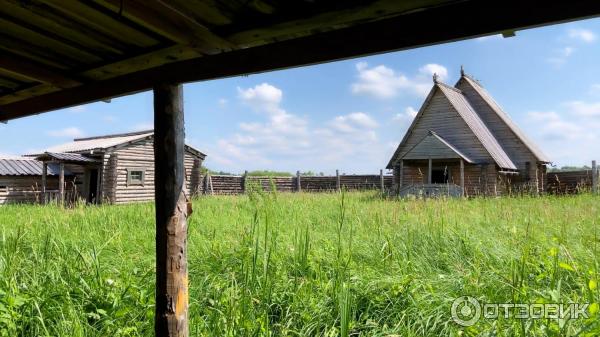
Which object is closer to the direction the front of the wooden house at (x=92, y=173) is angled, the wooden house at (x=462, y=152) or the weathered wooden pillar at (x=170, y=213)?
the weathered wooden pillar

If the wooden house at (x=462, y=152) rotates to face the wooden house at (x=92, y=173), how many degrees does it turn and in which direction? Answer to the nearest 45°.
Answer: approximately 45° to its right

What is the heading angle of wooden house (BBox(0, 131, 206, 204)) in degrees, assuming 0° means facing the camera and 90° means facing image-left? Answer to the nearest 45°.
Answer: approximately 45°

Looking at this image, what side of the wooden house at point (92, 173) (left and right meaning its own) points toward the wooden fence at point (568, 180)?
left

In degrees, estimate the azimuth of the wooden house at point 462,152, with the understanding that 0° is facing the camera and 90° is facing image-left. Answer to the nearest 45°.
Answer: approximately 45°

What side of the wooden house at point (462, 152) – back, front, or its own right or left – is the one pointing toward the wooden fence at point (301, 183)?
right

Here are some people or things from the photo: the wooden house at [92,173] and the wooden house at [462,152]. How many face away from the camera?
0

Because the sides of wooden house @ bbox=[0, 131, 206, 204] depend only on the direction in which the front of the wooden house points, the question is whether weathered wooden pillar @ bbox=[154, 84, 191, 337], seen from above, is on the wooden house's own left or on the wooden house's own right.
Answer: on the wooden house's own left

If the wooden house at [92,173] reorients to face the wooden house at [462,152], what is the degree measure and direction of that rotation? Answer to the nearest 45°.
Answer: approximately 90° to its left

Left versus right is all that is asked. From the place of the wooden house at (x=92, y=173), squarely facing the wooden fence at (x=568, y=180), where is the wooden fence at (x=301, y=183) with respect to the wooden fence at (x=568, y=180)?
left

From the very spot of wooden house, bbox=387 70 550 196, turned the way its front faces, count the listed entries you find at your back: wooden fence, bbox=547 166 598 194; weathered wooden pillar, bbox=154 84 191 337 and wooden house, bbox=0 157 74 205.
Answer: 1
